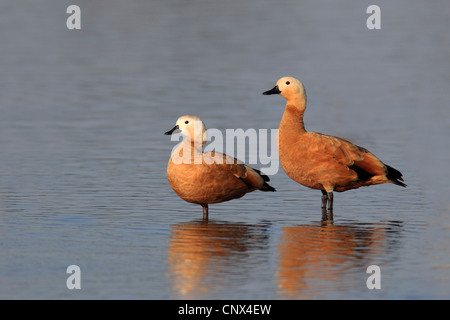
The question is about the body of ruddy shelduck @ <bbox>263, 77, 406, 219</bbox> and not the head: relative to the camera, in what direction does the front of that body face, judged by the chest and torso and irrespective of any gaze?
to the viewer's left
